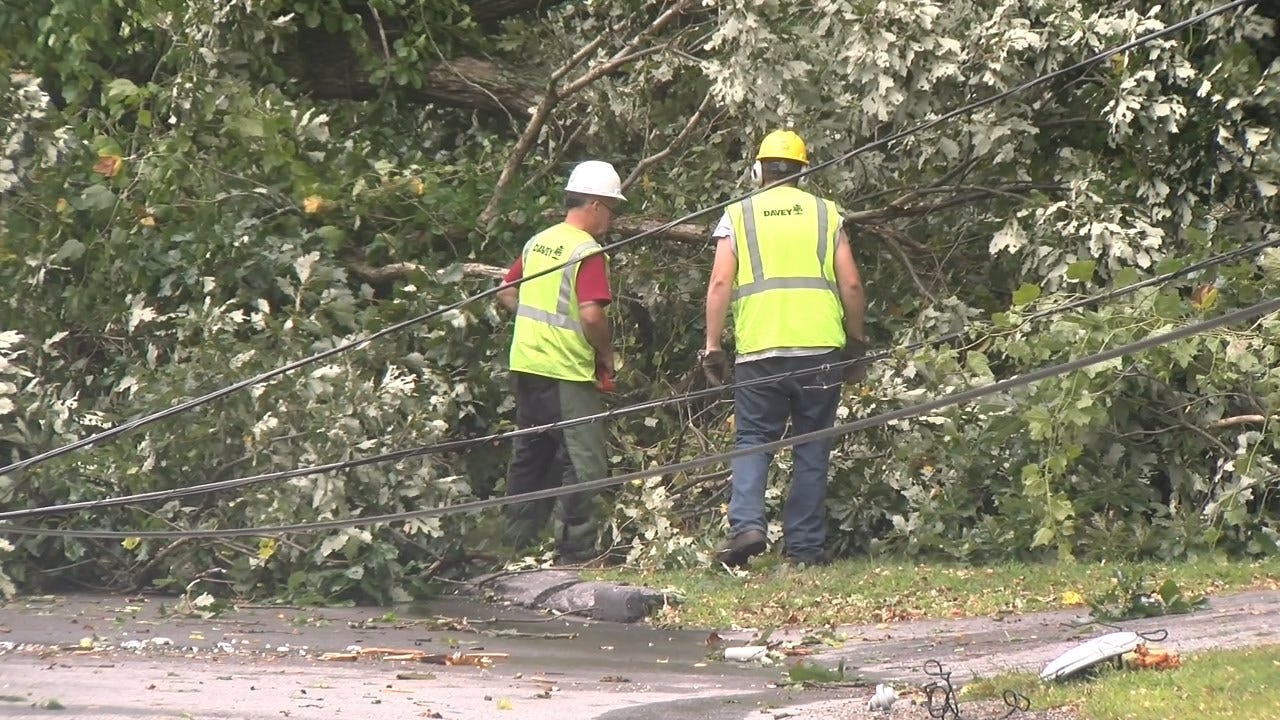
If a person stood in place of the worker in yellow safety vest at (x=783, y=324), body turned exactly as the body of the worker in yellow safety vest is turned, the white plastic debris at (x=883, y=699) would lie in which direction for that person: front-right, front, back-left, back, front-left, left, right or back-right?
back

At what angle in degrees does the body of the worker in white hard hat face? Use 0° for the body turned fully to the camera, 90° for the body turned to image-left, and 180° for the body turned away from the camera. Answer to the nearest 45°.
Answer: approximately 225°

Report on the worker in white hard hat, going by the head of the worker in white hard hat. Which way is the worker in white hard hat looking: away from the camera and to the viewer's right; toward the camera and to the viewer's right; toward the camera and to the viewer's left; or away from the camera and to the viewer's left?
away from the camera and to the viewer's right

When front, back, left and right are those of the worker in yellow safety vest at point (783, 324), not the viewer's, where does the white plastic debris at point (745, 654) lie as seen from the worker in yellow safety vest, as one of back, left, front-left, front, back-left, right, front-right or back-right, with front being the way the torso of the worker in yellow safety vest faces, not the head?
back

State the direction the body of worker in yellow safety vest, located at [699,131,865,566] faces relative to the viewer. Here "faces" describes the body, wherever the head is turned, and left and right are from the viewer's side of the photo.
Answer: facing away from the viewer

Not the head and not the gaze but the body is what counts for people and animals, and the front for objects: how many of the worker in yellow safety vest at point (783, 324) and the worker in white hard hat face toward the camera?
0

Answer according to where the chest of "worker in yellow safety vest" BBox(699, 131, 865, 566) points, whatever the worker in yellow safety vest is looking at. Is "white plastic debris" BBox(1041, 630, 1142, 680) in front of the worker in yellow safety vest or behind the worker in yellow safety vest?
behind

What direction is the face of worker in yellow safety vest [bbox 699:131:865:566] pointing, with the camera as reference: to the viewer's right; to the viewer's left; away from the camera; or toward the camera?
away from the camera
